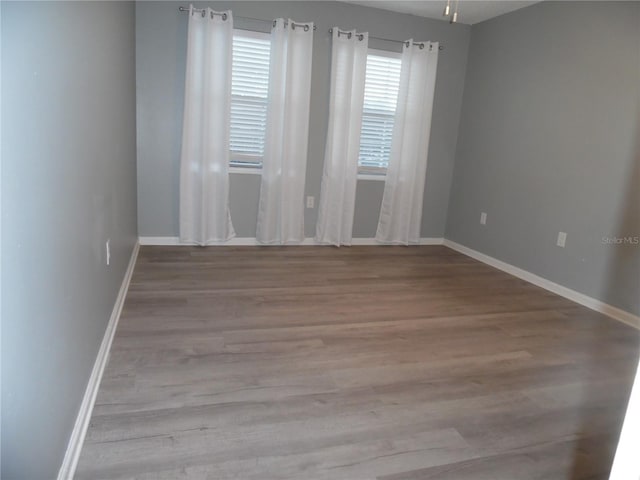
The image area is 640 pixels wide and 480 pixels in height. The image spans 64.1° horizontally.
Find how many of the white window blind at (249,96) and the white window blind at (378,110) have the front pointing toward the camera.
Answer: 2

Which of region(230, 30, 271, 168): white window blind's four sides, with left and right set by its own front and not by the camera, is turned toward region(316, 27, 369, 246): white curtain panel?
left

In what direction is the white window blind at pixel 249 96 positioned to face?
toward the camera

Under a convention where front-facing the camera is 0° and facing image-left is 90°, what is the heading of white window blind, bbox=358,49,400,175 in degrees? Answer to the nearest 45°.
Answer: approximately 0°

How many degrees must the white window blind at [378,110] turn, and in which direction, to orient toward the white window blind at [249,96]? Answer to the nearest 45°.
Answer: approximately 45° to its right

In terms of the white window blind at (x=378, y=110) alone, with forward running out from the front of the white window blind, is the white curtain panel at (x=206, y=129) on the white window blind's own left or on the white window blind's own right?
on the white window blind's own right

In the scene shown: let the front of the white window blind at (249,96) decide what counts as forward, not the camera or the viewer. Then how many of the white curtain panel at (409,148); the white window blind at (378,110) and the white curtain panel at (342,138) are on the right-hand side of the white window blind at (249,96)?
0

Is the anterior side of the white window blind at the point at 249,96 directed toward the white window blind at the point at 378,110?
no

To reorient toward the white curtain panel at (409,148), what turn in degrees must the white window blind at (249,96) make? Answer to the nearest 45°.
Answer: approximately 90° to its left

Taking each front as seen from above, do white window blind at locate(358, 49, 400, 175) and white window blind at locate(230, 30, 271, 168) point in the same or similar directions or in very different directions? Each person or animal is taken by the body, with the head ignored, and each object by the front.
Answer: same or similar directions

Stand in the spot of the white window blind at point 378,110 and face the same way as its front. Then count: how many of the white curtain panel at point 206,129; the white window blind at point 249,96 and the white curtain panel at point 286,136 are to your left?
0
